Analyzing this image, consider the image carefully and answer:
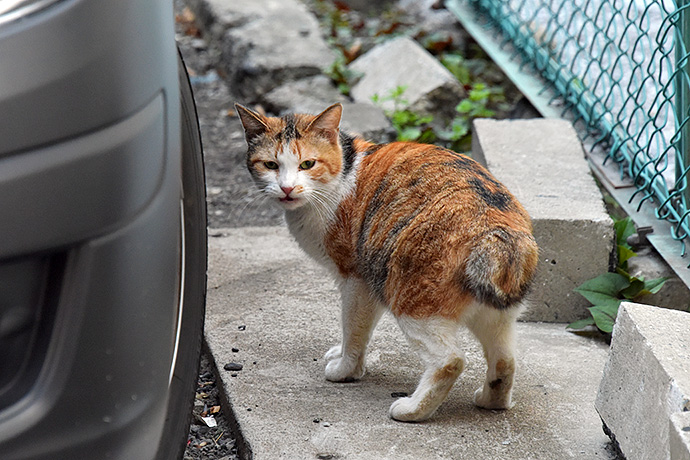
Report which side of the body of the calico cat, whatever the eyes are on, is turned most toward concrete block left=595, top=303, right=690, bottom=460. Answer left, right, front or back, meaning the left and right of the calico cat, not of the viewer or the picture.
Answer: back

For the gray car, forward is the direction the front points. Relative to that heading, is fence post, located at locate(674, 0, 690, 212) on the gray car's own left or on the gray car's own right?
on the gray car's own left

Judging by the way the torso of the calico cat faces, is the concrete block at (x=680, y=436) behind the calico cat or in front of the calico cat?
behind

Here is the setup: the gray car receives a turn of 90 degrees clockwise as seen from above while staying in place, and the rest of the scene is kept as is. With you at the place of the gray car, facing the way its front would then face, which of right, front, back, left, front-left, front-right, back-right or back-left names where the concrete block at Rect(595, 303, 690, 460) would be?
back

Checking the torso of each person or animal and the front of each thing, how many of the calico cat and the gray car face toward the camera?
1

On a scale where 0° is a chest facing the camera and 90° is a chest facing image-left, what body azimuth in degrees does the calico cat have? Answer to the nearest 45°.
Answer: approximately 135°

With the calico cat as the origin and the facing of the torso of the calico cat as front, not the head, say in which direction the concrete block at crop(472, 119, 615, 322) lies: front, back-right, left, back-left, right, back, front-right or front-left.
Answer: right

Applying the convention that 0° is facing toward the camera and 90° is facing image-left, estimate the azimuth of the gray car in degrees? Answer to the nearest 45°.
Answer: approximately 0°

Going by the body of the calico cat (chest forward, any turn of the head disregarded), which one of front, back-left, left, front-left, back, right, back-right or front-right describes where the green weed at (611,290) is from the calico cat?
right

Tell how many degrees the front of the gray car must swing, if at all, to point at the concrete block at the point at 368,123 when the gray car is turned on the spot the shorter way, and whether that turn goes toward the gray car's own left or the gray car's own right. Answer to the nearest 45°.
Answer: approximately 135° to the gray car's own left
